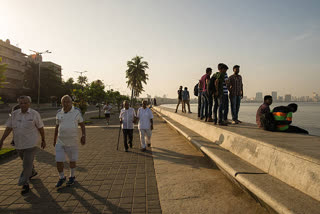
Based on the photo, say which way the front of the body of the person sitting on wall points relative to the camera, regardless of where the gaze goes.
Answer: to the viewer's right

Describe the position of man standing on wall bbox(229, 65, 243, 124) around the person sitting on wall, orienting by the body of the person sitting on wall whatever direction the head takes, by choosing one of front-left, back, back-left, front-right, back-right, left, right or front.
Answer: back-left

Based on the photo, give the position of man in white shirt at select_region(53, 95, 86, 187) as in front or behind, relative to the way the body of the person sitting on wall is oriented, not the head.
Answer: behind

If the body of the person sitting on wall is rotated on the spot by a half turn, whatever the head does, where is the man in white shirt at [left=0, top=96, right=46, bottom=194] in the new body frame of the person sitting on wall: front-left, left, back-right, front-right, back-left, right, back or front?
front-left
